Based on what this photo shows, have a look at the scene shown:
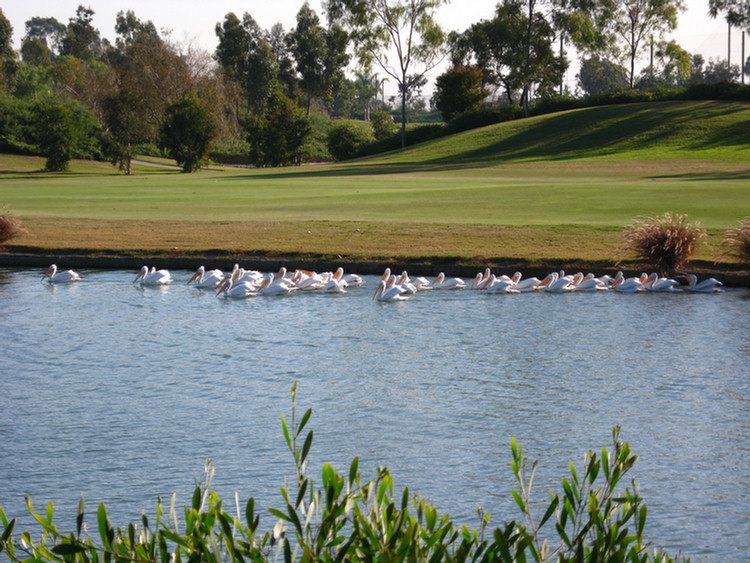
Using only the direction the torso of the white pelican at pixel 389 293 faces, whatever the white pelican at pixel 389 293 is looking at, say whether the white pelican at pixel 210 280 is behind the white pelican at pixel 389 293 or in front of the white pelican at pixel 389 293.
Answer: in front

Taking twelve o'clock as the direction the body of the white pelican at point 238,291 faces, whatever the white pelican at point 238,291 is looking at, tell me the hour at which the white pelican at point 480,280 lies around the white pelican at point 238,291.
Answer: the white pelican at point 480,280 is roughly at 6 o'clock from the white pelican at point 238,291.

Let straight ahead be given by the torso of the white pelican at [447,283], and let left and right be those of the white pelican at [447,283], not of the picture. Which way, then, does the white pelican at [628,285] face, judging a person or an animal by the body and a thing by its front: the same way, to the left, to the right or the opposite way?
the same way

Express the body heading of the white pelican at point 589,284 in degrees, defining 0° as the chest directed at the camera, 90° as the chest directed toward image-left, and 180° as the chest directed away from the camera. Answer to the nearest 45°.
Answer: approximately 90°

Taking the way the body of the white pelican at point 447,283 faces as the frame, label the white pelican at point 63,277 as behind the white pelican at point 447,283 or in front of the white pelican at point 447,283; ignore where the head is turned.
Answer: in front

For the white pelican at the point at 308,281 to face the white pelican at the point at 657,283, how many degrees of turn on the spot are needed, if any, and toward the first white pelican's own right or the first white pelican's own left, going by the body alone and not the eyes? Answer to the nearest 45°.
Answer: approximately 180°

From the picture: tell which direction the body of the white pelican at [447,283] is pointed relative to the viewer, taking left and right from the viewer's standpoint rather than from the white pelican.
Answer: facing to the left of the viewer

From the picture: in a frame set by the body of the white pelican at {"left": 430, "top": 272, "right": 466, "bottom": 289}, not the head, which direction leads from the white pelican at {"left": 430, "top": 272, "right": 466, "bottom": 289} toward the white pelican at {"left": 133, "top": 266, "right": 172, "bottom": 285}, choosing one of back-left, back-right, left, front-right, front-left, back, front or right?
front

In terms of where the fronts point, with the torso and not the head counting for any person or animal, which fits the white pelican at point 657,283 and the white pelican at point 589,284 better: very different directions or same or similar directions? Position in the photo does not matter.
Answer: same or similar directions

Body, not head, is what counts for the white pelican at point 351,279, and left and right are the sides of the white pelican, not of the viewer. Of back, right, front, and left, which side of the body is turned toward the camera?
left

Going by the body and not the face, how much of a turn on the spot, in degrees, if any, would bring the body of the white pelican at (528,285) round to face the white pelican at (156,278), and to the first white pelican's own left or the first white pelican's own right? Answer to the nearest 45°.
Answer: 0° — it already faces it

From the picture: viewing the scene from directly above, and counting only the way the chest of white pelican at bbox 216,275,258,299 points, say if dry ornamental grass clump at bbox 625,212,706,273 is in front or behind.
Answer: behind

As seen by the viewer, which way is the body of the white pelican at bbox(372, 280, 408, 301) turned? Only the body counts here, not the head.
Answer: to the viewer's left

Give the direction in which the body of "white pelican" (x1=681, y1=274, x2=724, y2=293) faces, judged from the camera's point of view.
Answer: to the viewer's left

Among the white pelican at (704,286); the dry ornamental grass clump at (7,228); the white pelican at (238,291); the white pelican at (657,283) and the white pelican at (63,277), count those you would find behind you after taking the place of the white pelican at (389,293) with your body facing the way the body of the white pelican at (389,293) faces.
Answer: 2
